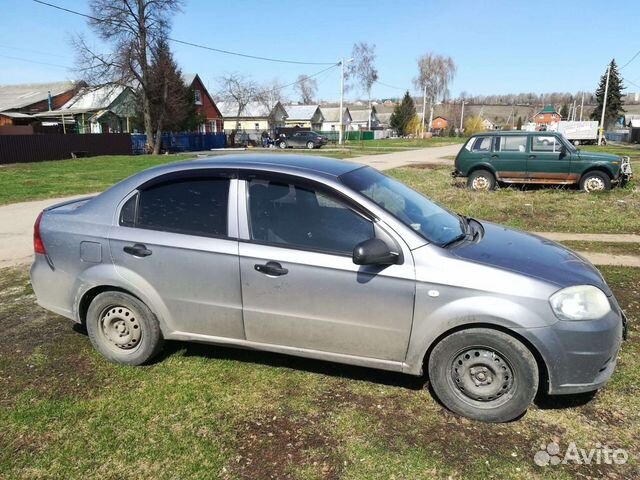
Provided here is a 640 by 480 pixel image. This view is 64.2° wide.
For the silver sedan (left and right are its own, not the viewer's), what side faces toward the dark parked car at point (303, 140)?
left

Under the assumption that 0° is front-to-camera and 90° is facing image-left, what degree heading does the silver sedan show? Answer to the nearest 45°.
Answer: approximately 270°

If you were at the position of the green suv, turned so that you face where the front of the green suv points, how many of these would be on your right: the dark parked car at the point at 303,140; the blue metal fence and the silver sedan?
1

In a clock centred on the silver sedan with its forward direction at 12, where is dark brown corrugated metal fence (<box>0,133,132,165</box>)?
The dark brown corrugated metal fence is roughly at 8 o'clock from the silver sedan.

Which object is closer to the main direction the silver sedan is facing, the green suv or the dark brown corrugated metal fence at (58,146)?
the green suv

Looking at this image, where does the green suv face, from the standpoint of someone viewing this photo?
facing to the right of the viewer

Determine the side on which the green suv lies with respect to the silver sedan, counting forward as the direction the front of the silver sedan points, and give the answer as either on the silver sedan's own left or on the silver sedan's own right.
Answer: on the silver sedan's own left

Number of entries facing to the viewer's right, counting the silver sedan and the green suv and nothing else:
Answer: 2

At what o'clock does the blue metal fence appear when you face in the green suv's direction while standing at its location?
The blue metal fence is roughly at 7 o'clock from the green suv.

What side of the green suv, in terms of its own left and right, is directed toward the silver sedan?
right

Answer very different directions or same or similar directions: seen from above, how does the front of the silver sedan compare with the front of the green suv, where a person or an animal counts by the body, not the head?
same or similar directions

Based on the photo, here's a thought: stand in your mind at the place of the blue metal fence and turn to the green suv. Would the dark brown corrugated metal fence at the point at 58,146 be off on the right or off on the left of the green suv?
right

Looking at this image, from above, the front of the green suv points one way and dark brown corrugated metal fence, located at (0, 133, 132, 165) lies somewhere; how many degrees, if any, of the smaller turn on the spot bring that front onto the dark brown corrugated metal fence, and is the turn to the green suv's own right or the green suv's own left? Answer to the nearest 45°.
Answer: approximately 180°
